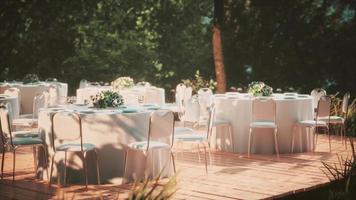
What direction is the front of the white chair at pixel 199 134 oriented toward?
to the viewer's left

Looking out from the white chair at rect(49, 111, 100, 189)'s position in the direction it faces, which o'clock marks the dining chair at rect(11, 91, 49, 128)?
The dining chair is roughly at 10 o'clock from the white chair.

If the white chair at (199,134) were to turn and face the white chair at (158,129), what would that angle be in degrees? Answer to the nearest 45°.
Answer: approximately 45° to its left

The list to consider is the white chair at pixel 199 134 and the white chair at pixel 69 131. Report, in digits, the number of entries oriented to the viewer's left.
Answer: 1

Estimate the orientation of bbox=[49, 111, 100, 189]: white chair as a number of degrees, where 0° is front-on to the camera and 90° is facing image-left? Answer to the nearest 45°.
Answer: approximately 225°
